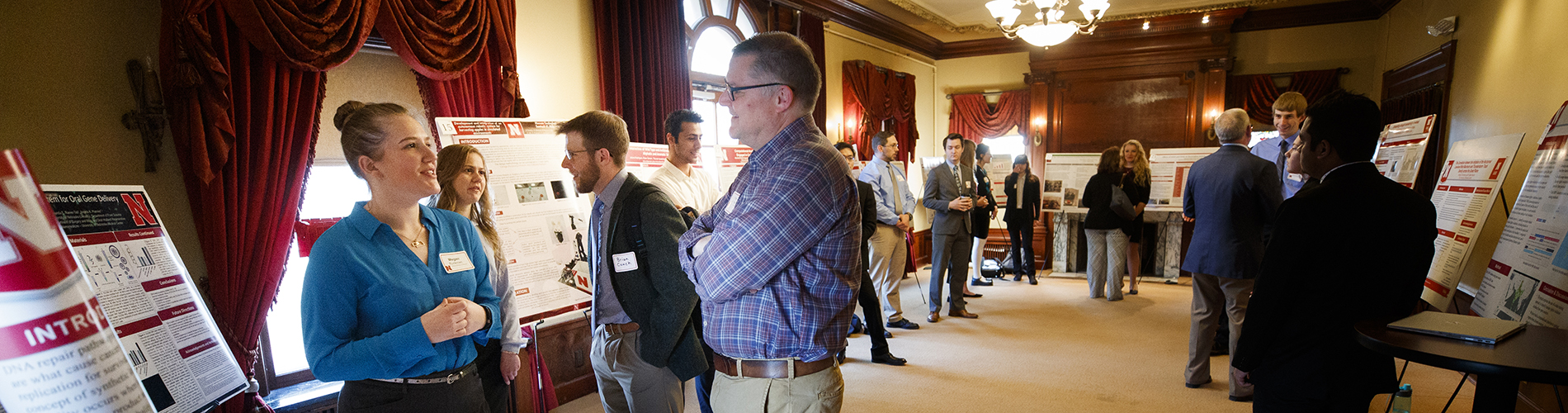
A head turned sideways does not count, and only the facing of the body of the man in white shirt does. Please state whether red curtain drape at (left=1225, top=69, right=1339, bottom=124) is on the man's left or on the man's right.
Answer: on the man's left

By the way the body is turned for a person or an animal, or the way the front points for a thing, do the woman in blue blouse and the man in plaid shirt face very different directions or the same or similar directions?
very different directions

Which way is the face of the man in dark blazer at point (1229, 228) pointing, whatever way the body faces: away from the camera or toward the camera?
away from the camera

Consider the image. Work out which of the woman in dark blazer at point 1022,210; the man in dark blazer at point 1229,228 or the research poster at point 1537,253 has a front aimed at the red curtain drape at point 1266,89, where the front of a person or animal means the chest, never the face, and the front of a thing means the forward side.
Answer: the man in dark blazer

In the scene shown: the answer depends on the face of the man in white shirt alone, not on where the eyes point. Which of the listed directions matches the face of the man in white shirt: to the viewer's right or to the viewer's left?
to the viewer's right

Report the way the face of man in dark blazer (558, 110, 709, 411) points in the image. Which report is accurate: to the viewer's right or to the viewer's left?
to the viewer's left

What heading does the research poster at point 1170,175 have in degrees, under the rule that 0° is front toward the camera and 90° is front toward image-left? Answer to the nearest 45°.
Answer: approximately 0°

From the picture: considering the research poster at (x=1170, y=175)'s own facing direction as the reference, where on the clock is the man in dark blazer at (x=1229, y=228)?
The man in dark blazer is roughly at 12 o'clock from the research poster.

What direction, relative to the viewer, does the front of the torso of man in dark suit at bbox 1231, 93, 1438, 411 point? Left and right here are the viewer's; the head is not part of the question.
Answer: facing away from the viewer and to the left of the viewer

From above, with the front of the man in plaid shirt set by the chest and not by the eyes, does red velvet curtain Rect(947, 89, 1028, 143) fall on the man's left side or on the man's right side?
on the man's right side

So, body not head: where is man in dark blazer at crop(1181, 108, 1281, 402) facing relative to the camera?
away from the camera
